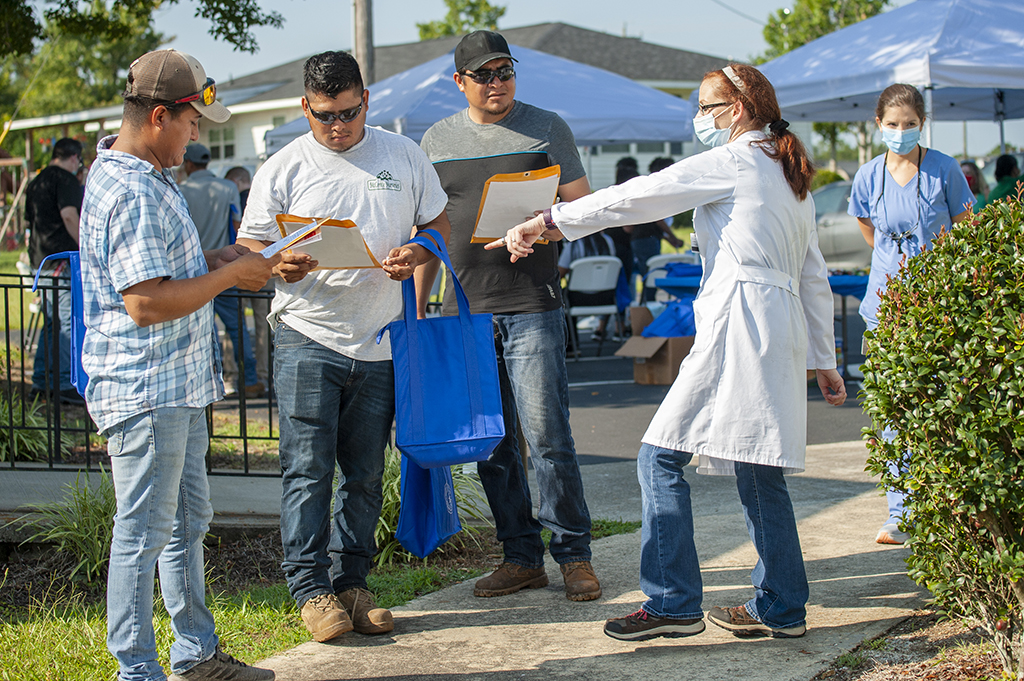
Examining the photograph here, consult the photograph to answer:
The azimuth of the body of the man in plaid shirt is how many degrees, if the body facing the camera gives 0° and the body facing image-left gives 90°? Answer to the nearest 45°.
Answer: approximately 270°

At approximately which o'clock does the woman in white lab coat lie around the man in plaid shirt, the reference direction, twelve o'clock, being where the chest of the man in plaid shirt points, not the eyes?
The woman in white lab coat is roughly at 12 o'clock from the man in plaid shirt.

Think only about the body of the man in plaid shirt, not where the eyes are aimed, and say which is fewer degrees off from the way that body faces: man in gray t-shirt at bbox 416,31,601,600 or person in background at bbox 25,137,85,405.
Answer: the man in gray t-shirt

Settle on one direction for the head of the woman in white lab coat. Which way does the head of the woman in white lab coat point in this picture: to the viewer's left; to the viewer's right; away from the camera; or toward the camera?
to the viewer's left

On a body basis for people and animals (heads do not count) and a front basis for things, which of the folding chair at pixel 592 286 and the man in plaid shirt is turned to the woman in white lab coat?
the man in plaid shirt

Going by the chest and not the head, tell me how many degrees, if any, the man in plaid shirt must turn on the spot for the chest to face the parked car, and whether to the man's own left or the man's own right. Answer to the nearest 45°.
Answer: approximately 45° to the man's own left

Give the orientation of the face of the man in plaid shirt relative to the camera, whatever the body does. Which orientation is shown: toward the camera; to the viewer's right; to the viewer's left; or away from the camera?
to the viewer's right

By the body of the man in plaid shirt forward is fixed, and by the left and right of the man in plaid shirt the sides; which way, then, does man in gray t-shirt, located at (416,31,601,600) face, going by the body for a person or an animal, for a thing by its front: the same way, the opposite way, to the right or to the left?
to the right

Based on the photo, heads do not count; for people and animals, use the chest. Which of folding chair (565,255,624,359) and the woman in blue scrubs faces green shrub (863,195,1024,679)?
the woman in blue scrubs
